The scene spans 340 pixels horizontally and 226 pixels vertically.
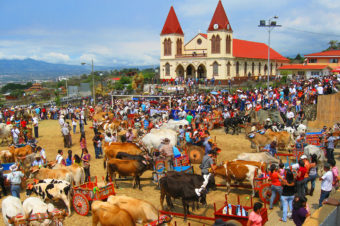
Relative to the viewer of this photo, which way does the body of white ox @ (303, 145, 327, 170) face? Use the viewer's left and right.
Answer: facing to the left of the viewer

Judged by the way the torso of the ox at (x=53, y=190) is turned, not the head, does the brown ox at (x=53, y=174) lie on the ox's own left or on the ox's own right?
on the ox's own right

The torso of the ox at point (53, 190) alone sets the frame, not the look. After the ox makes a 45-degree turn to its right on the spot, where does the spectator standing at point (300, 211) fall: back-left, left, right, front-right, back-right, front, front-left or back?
back

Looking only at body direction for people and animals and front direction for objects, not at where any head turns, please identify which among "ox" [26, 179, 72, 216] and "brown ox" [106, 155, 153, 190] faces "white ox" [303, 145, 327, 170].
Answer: the brown ox

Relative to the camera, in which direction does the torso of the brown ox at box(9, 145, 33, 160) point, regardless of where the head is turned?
to the viewer's left

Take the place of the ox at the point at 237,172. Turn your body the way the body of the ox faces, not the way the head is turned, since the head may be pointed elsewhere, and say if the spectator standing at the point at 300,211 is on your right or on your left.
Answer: on your left

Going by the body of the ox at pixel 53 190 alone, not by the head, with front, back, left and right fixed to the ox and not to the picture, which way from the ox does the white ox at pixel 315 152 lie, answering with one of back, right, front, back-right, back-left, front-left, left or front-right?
back

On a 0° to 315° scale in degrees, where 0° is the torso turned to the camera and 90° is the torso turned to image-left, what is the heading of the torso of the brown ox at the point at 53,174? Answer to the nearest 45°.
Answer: approximately 90°

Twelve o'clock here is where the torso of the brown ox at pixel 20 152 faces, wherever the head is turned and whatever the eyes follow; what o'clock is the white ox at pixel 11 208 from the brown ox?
The white ox is roughly at 9 o'clock from the brown ox.
